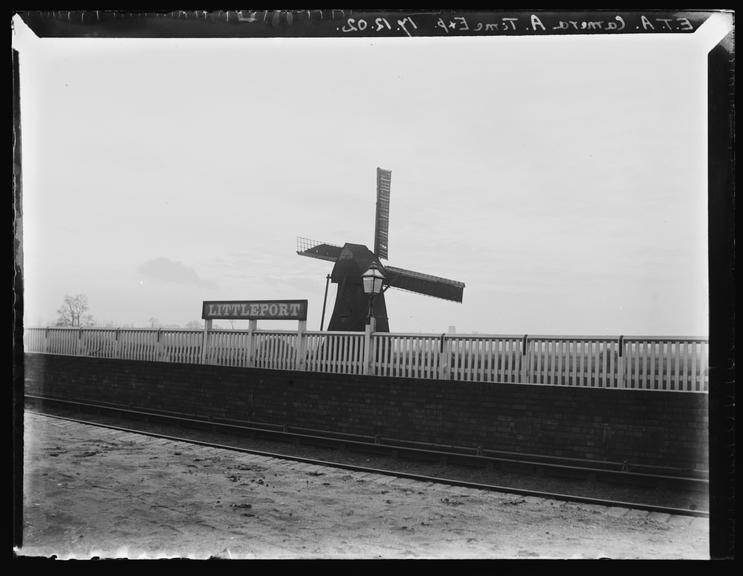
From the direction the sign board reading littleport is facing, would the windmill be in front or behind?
behind

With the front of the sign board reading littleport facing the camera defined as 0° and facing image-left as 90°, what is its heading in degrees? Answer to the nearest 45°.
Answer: approximately 0°
